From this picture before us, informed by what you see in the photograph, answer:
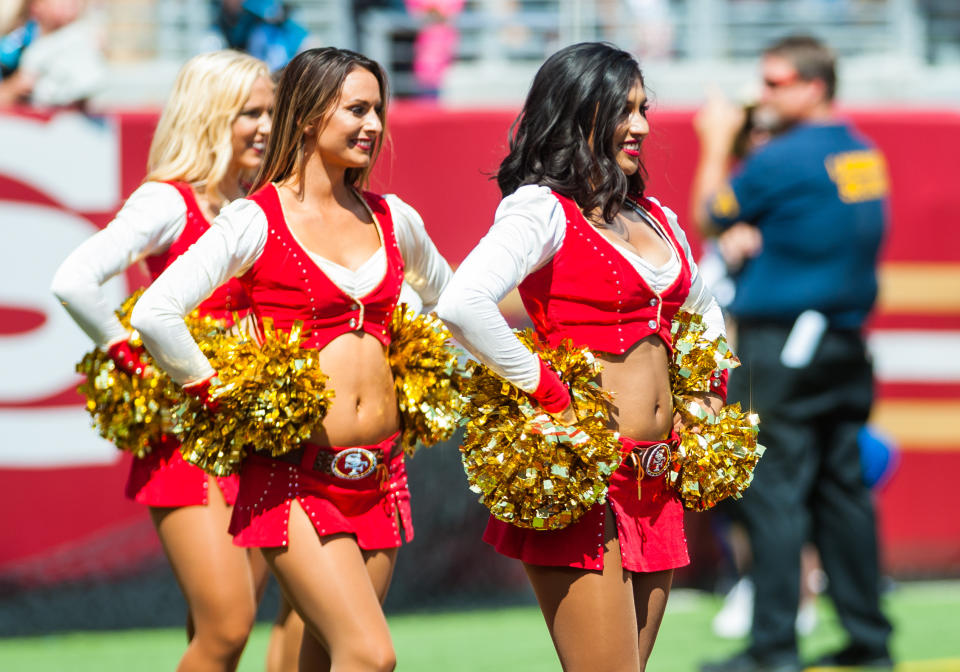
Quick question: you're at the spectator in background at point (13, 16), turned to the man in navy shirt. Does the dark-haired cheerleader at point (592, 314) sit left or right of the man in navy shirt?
right

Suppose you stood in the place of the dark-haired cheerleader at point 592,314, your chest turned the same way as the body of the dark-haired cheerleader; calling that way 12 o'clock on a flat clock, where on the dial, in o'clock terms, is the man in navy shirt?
The man in navy shirt is roughly at 8 o'clock from the dark-haired cheerleader.

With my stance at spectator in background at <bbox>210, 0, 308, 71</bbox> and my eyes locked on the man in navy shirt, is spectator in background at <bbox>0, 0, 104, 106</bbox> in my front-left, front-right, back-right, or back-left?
back-right

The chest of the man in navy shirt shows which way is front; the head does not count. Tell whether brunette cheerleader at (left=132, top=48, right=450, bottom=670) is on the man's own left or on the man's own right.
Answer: on the man's own left

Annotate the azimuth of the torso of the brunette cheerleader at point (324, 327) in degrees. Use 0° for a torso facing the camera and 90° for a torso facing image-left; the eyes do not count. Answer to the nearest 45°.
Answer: approximately 315°

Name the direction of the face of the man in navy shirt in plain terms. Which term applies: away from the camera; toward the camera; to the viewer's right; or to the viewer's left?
to the viewer's left

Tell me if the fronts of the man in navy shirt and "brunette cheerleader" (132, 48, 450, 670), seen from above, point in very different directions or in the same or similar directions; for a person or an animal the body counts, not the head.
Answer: very different directions

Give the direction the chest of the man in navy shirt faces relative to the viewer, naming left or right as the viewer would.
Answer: facing away from the viewer and to the left of the viewer

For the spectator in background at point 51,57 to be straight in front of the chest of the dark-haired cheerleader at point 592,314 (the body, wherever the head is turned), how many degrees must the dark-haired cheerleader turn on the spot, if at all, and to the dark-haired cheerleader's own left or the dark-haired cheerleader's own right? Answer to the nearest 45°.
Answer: approximately 180°

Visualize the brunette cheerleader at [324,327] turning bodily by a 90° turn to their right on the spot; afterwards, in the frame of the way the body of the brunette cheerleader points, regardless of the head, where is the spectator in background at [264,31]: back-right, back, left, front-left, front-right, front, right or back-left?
back-right

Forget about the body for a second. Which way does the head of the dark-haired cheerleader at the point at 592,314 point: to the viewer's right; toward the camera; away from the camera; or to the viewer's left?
to the viewer's right
